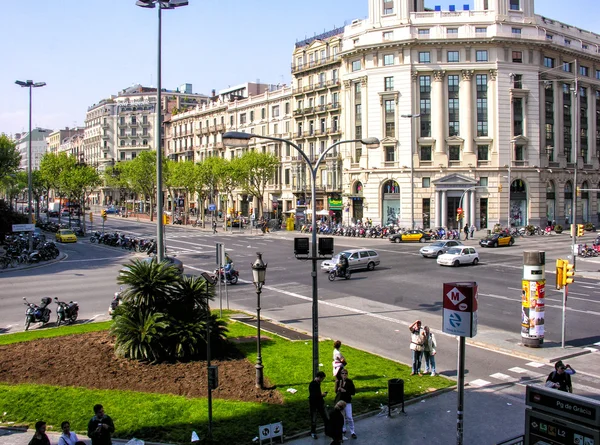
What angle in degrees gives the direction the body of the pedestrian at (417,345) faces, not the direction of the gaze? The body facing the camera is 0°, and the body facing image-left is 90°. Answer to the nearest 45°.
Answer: approximately 0°

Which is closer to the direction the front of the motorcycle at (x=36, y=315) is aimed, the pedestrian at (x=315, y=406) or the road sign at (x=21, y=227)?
the pedestrian

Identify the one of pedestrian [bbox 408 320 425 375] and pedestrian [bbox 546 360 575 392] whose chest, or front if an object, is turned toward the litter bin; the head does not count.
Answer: pedestrian [bbox 408 320 425 375]

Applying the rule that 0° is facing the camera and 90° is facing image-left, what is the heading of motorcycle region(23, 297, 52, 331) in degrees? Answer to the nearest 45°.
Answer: approximately 45°

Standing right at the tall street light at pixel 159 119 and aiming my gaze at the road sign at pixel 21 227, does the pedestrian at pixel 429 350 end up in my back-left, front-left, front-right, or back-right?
back-right
